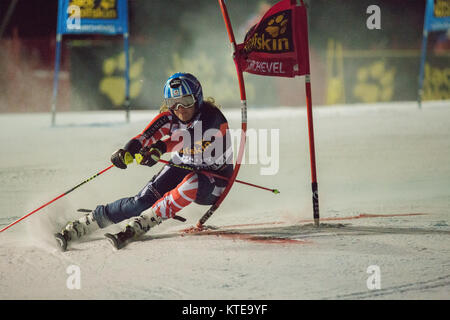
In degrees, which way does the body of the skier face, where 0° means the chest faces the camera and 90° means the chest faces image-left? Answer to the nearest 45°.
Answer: approximately 45°

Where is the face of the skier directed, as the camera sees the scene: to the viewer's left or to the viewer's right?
to the viewer's left
